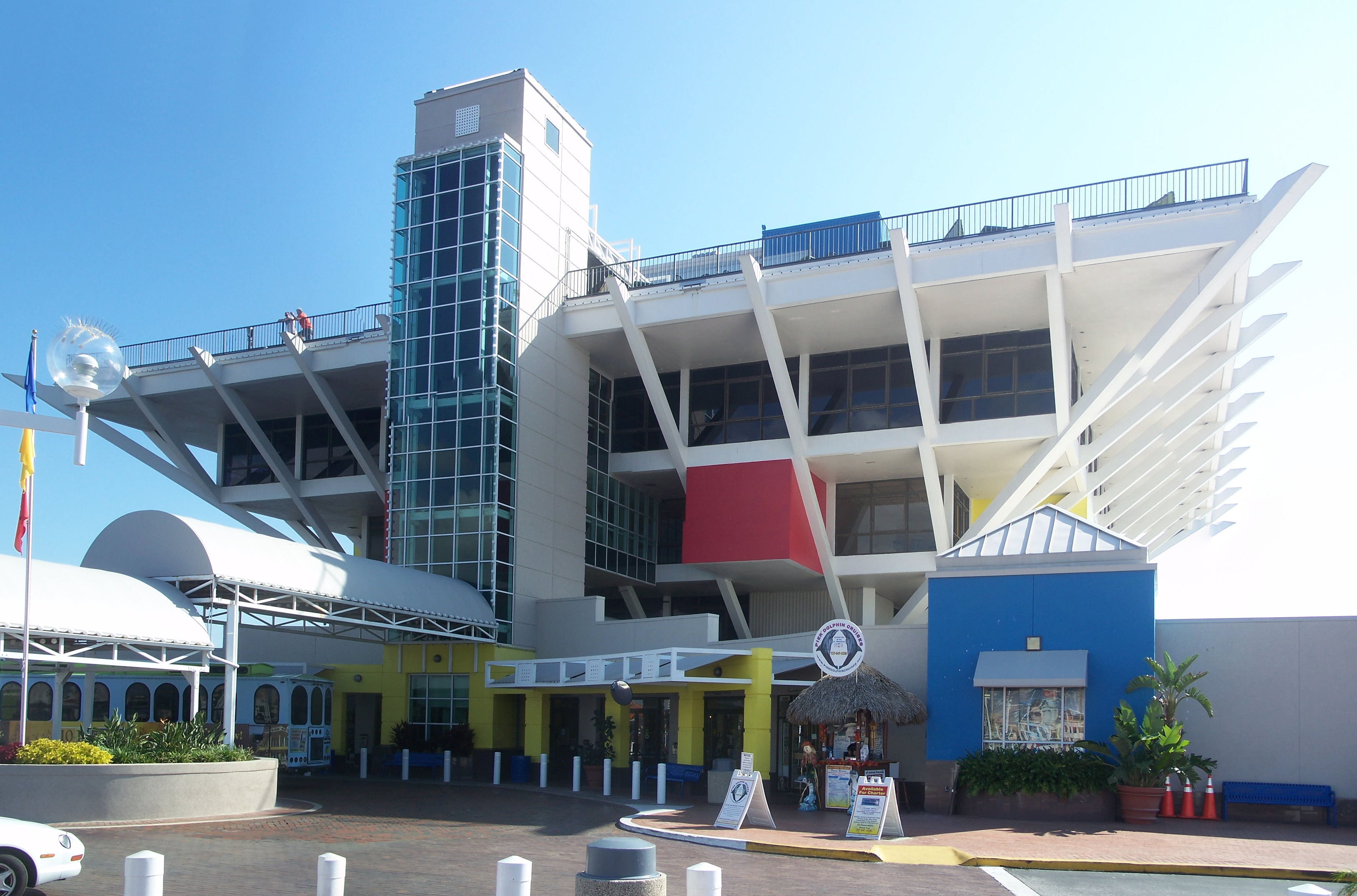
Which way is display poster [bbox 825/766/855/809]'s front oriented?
toward the camera

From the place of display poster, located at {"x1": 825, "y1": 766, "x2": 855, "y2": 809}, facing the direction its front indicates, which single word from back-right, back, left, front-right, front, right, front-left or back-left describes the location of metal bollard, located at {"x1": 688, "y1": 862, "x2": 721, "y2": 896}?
front

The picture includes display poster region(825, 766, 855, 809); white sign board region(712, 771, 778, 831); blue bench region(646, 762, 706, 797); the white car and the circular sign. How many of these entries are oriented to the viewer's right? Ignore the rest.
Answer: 1

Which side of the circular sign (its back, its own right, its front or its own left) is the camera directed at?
front

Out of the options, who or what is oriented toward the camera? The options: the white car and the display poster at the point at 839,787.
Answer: the display poster

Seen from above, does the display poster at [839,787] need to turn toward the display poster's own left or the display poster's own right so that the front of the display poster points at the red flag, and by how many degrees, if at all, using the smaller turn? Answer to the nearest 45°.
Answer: approximately 90° to the display poster's own right

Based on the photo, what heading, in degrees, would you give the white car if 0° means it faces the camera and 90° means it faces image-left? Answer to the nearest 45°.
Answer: approximately 270°

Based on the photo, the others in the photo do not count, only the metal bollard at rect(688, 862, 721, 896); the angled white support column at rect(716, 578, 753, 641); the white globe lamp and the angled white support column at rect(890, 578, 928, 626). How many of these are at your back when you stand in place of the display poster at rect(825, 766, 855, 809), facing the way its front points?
2

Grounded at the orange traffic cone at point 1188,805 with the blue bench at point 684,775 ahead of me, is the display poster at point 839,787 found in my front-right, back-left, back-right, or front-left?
front-left

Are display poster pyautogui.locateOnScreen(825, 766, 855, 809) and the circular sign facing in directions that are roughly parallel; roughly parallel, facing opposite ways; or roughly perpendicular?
roughly parallel

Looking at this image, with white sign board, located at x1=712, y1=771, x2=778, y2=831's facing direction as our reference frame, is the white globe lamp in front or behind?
in front

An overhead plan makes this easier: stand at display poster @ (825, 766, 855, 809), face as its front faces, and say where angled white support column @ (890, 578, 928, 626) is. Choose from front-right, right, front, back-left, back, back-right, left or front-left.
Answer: back

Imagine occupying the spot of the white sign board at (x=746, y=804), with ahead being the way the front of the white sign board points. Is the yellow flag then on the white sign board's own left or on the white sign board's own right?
on the white sign board's own right
